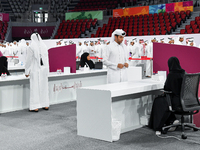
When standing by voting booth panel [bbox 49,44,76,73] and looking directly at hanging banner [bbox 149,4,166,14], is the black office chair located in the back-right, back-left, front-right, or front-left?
back-right

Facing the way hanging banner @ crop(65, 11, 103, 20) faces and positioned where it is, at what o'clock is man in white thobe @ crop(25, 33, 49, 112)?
The man in white thobe is roughly at 12 o'clock from the hanging banner.

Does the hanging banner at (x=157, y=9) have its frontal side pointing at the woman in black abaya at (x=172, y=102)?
yes

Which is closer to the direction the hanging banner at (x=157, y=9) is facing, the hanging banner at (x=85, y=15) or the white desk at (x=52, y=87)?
the white desk

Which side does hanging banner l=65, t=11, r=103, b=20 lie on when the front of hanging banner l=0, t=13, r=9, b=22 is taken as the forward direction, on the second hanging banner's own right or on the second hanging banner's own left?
on the second hanging banner's own left

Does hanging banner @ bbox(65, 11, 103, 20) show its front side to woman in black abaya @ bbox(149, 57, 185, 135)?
yes

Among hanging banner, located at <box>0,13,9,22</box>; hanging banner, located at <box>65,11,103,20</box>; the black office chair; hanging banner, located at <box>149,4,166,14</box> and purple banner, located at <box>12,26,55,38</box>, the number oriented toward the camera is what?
4

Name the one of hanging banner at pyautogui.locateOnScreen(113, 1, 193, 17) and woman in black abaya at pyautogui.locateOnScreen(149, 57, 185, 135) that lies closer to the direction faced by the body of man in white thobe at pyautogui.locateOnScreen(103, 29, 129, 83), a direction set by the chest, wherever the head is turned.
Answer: the woman in black abaya

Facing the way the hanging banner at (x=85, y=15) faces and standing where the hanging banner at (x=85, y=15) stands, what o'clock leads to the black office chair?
The black office chair is roughly at 12 o'clock from the hanging banner.

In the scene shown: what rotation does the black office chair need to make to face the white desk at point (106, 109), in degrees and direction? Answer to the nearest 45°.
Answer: approximately 45° to its left

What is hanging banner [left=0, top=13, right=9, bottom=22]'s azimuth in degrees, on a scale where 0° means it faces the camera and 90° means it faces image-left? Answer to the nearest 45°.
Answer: approximately 0°
